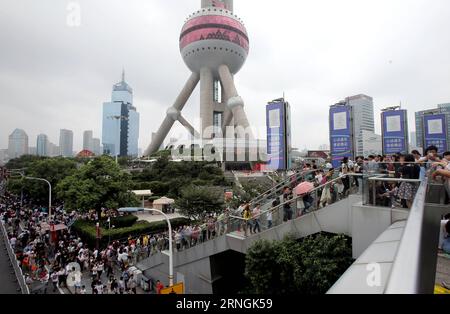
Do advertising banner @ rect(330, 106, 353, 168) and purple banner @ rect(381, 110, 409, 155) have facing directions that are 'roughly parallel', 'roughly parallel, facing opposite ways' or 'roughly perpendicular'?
roughly parallel

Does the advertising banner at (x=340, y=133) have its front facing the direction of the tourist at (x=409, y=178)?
yes

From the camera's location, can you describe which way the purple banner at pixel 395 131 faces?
facing the viewer

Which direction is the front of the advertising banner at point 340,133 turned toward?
toward the camera

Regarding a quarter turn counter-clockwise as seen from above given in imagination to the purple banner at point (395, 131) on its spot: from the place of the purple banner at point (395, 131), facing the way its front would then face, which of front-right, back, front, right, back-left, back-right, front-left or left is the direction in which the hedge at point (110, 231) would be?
back-right

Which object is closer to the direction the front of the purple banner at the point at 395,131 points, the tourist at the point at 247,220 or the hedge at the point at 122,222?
the tourist
